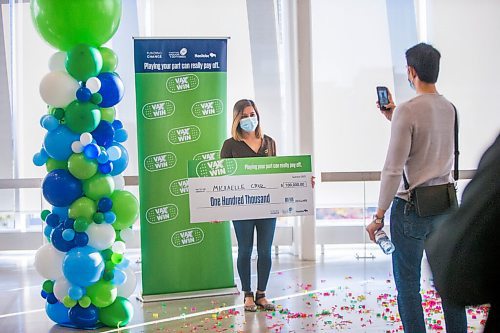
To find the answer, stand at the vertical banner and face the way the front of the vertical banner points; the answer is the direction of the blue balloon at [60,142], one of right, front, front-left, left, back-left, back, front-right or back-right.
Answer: front-right

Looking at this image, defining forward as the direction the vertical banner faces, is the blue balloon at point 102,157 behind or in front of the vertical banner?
in front

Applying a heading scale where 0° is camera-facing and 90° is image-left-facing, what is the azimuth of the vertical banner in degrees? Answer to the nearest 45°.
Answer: approximately 0°

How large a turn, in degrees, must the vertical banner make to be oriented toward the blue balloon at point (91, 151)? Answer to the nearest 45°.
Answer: approximately 45° to its right

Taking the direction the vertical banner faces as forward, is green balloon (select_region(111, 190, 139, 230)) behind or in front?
in front
